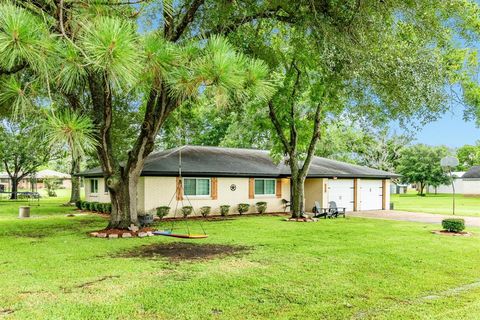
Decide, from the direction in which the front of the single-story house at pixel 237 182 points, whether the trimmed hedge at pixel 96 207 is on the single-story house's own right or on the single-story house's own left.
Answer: on the single-story house's own right

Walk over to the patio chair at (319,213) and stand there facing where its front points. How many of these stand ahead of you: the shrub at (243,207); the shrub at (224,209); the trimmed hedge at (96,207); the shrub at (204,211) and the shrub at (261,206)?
0

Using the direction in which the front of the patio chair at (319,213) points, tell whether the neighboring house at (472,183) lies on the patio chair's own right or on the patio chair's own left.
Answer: on the patio chair's own left

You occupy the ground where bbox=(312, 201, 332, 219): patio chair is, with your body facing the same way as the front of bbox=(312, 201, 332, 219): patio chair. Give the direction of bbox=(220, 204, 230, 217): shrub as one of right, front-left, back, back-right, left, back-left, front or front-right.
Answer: back-right

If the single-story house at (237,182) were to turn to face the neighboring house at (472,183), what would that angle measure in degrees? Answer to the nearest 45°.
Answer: approximately 135° to its left

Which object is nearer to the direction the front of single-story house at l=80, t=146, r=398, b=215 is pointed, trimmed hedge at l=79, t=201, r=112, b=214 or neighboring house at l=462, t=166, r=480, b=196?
the trimmed hedge

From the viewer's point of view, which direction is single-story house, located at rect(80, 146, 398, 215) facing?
toward the camera

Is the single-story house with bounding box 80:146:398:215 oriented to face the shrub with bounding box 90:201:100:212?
no

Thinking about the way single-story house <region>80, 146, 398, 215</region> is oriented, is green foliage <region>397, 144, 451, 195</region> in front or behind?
behind

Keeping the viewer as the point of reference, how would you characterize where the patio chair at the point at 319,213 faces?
facing the viewer and to the right of the viewer

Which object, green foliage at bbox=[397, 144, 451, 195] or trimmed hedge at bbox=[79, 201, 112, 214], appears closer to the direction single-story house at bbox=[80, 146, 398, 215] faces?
the trimmed hedge
